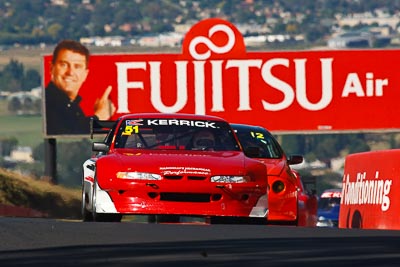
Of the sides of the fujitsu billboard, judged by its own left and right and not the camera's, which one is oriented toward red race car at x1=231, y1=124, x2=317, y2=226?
front

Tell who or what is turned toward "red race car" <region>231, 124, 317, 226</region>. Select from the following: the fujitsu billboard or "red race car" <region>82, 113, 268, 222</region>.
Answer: the fujitsu billboard

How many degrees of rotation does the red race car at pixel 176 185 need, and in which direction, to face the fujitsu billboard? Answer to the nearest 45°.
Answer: approximately 180°

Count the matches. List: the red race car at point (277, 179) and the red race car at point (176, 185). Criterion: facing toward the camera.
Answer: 2

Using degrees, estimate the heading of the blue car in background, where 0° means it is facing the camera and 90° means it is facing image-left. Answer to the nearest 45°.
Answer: approximately 0°

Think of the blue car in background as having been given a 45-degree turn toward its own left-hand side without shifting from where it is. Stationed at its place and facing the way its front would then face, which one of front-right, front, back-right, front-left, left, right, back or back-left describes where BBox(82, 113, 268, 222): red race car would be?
front-right

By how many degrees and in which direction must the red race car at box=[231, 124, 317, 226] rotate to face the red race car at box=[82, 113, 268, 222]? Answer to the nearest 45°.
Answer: approximately 45° to its right

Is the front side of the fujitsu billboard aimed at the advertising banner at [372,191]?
yes

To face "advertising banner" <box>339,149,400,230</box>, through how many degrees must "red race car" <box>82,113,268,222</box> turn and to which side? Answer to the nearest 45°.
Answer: approximately 135° to its left
